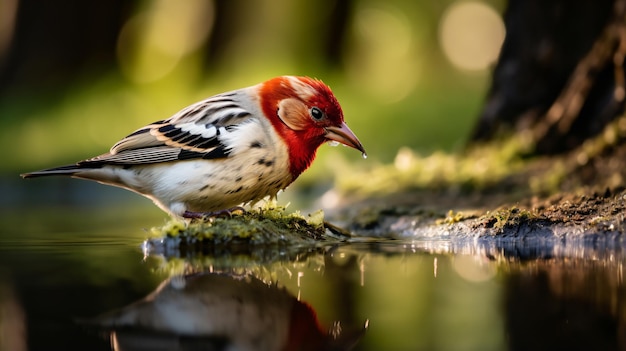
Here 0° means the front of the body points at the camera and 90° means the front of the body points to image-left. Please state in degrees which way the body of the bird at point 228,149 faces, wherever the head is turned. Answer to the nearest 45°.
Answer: approximately 270°

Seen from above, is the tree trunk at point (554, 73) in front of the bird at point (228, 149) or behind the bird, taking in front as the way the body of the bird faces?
in front
